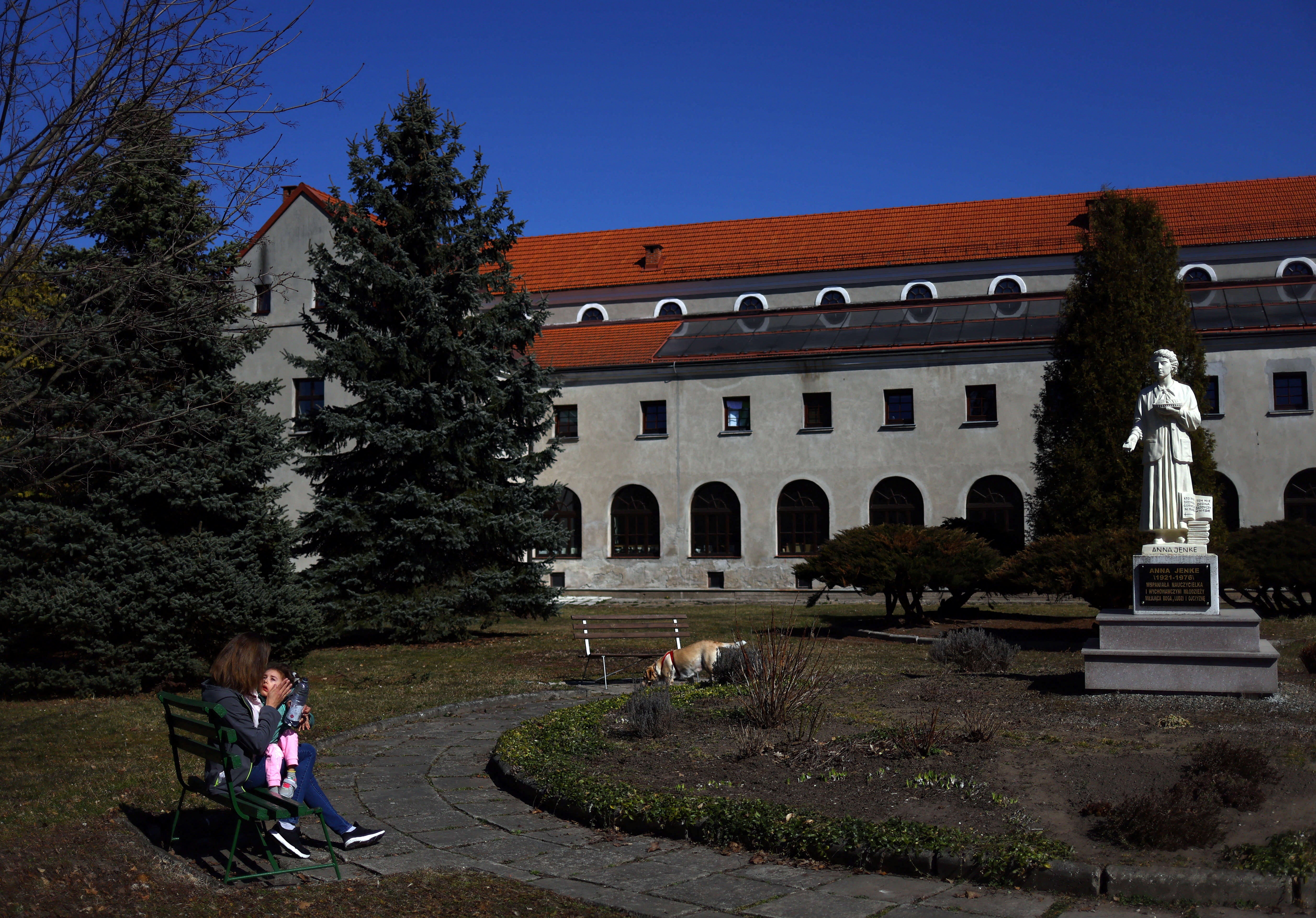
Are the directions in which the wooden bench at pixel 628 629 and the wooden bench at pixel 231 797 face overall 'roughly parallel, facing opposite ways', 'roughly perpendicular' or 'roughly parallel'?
roughly perpendicular

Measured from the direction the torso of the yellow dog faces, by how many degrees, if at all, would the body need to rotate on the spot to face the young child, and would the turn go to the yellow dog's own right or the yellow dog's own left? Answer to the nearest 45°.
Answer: approximately 90° to the yellow dog's own left

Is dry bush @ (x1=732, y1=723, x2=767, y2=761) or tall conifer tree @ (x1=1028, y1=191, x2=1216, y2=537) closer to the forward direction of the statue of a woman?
the dry bush

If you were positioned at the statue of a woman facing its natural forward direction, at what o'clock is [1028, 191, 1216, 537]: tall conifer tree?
The tall conifer tree is roughly at 6 o'clock from the statue of a woman.

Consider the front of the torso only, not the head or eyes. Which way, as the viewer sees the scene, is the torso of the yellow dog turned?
to the viewer's left

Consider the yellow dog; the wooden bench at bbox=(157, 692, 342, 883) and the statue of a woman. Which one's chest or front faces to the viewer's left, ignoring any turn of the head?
the yellow dog

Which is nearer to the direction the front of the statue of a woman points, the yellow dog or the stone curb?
the stone curb

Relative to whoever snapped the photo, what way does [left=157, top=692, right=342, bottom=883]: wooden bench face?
facing away from the viewer and to the right of the viewer

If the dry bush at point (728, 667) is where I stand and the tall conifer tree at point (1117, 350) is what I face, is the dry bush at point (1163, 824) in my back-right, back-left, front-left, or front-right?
back-right

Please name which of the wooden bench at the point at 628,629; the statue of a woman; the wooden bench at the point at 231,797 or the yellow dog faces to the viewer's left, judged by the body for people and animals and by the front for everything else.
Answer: the yellow dog

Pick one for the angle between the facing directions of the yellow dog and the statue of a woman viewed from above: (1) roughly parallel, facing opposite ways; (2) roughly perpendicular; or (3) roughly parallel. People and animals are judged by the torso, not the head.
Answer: roughly perpendicular
